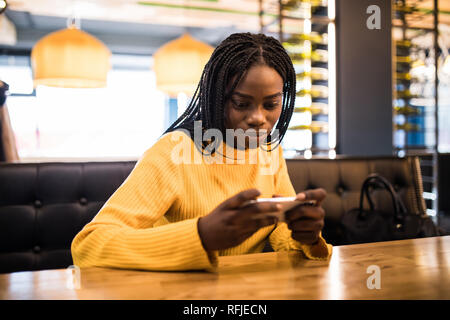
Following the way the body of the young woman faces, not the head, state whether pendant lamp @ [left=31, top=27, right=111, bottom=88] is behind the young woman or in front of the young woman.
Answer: behind

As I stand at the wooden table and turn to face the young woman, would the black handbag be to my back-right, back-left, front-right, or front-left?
front-right

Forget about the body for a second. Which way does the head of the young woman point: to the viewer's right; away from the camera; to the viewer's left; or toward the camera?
toward the camera

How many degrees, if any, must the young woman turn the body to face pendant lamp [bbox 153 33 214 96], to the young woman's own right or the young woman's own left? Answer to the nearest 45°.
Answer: approximately 135° to the young woman's own left

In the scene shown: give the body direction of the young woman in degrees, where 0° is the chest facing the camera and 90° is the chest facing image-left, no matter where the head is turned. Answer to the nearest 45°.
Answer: approximately 315°
